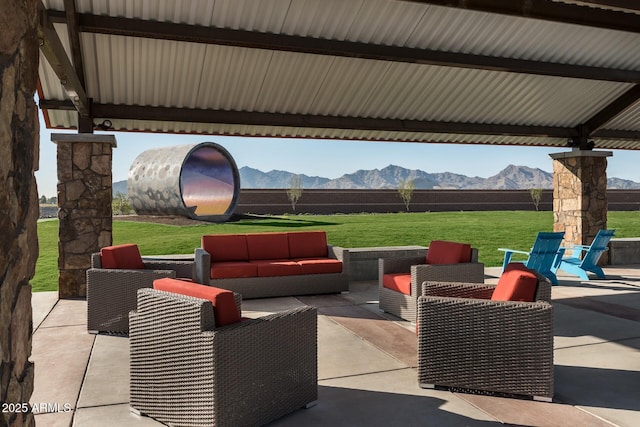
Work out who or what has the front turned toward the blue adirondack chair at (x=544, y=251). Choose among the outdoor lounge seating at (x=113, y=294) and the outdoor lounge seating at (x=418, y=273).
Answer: the outdoor lounge seating at (x=113, y=294)

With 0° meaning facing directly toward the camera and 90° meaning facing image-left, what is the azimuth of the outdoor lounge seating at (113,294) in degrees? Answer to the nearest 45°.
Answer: approximately 270°

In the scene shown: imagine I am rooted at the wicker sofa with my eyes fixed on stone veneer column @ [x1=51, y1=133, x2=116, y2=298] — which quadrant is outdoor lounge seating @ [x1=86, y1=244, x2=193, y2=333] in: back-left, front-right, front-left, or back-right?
front-left

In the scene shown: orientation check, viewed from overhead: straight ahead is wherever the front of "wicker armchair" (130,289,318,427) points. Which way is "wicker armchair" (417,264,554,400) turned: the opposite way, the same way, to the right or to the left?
to the left

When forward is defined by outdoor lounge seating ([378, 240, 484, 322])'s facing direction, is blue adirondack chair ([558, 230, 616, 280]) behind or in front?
behind

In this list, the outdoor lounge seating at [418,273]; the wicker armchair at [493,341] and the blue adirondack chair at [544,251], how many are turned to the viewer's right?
0

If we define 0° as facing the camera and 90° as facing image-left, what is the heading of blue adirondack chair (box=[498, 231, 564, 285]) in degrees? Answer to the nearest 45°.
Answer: approximately 135°

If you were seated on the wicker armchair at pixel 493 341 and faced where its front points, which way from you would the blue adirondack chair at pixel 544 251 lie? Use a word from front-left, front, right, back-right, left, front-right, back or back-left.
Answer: right

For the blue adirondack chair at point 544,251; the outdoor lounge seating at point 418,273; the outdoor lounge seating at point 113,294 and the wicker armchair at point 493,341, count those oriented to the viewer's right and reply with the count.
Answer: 1

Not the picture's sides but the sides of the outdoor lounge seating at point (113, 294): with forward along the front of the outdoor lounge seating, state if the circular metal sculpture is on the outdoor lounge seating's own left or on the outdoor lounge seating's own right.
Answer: on the outdoor lounge seating's own left

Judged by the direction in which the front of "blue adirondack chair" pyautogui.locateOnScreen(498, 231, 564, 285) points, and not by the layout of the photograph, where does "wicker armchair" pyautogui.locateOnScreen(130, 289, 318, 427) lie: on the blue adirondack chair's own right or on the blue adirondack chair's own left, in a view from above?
on the blue adirondack chair's own left

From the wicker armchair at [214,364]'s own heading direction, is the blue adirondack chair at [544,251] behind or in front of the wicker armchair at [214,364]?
in front
